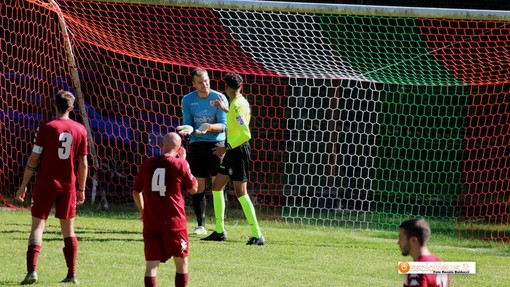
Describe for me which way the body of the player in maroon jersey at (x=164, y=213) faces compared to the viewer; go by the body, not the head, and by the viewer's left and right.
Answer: facing away from the viewer and to the right of the viewer

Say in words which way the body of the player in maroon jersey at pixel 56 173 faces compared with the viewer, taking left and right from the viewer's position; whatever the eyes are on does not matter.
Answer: facing away from the viewer

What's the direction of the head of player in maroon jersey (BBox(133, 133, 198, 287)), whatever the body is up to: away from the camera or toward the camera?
away from the camera

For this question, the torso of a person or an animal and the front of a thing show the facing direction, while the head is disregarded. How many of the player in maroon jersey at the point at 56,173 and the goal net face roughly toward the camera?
1

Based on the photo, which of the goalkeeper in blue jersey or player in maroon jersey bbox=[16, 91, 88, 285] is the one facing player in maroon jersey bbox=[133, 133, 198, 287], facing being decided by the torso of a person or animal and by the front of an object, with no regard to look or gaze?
the goalkeeper in blue jersey

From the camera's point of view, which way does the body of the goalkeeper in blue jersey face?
toward the camera

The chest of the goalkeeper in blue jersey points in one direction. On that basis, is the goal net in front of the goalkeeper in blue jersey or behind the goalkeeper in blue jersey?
behind

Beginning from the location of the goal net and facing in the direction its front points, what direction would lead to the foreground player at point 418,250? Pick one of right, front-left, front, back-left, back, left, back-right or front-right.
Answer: front

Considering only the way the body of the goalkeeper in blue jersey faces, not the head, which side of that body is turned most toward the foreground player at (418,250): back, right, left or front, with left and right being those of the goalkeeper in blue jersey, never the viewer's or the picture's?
front

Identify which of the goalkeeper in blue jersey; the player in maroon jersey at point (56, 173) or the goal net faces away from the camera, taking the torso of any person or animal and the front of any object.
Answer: the player in maroon jersey

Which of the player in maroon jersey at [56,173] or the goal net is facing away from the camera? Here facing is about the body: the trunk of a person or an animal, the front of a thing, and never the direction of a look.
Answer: the player in maroon jersey

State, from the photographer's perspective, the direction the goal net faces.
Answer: facing the viewer

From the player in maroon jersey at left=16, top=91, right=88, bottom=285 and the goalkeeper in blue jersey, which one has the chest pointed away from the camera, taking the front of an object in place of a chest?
the player in maroon jersey

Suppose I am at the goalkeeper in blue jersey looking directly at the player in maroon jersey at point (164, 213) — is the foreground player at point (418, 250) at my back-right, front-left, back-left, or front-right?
front-left

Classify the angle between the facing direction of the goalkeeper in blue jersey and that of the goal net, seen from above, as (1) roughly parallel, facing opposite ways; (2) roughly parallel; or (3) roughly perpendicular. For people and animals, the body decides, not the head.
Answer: roughly parallel
